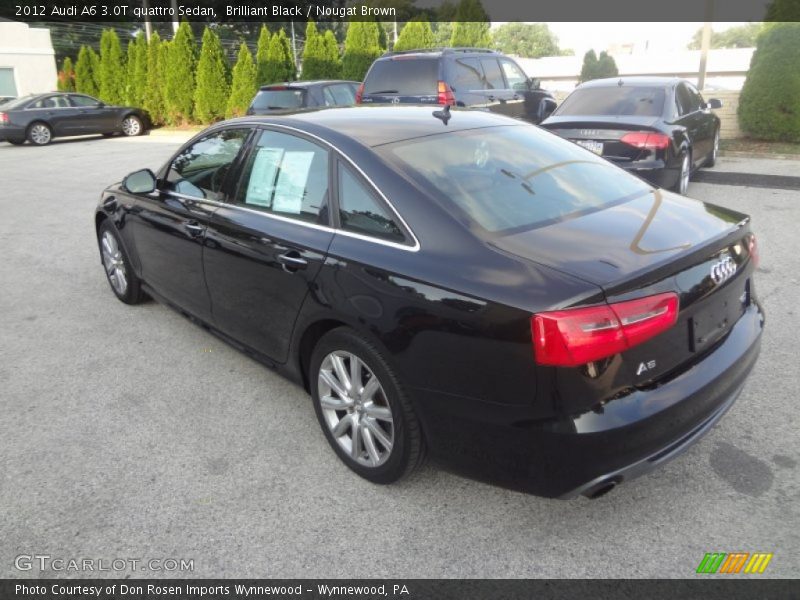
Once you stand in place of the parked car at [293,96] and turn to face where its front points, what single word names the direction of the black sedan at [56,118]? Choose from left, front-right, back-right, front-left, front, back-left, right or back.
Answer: left

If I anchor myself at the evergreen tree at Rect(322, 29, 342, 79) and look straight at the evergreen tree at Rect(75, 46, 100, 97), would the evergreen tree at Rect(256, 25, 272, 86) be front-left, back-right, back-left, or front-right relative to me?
front-left

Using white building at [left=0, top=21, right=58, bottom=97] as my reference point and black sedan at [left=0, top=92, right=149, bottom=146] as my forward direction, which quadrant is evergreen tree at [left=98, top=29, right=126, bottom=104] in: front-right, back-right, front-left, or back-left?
front-left

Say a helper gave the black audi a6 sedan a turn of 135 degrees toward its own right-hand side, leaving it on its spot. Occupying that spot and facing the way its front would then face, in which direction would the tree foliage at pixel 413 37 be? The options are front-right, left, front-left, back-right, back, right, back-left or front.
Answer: left

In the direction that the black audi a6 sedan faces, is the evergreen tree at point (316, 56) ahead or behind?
ahead

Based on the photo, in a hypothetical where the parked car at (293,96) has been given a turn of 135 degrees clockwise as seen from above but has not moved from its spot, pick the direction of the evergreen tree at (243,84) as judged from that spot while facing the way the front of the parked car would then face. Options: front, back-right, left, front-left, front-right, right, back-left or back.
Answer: back

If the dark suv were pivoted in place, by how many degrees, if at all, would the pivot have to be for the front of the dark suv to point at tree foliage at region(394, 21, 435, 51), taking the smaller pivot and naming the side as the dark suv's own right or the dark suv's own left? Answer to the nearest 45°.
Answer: approximately 45° to the dark suv's own left

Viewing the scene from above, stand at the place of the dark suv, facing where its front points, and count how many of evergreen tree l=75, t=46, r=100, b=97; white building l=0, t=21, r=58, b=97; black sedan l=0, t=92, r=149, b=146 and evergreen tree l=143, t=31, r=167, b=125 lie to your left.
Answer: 4

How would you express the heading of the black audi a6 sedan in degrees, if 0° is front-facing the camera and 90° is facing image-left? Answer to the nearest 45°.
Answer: approximately 135°

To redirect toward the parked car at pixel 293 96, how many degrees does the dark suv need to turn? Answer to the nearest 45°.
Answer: approximately 90° to its left

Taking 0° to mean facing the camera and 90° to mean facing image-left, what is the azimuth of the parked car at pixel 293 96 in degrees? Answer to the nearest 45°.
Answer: approximately 225°

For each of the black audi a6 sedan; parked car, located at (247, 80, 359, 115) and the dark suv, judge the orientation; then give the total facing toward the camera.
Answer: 0

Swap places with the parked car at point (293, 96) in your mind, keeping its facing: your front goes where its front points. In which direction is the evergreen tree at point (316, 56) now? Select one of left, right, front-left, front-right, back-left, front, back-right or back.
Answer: front-left

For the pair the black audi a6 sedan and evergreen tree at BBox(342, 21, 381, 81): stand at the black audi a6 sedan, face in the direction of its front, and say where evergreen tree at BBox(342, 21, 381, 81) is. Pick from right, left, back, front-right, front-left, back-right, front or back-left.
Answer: front-right

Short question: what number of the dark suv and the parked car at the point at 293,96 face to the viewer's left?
0

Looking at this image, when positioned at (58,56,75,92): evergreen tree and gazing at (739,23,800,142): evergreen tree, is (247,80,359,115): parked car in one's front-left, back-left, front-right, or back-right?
front-right

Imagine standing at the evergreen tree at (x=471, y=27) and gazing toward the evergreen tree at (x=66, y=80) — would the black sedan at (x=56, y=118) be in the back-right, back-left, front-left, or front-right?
front-left

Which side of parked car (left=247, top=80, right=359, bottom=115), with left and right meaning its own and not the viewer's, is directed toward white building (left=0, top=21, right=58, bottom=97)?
left
